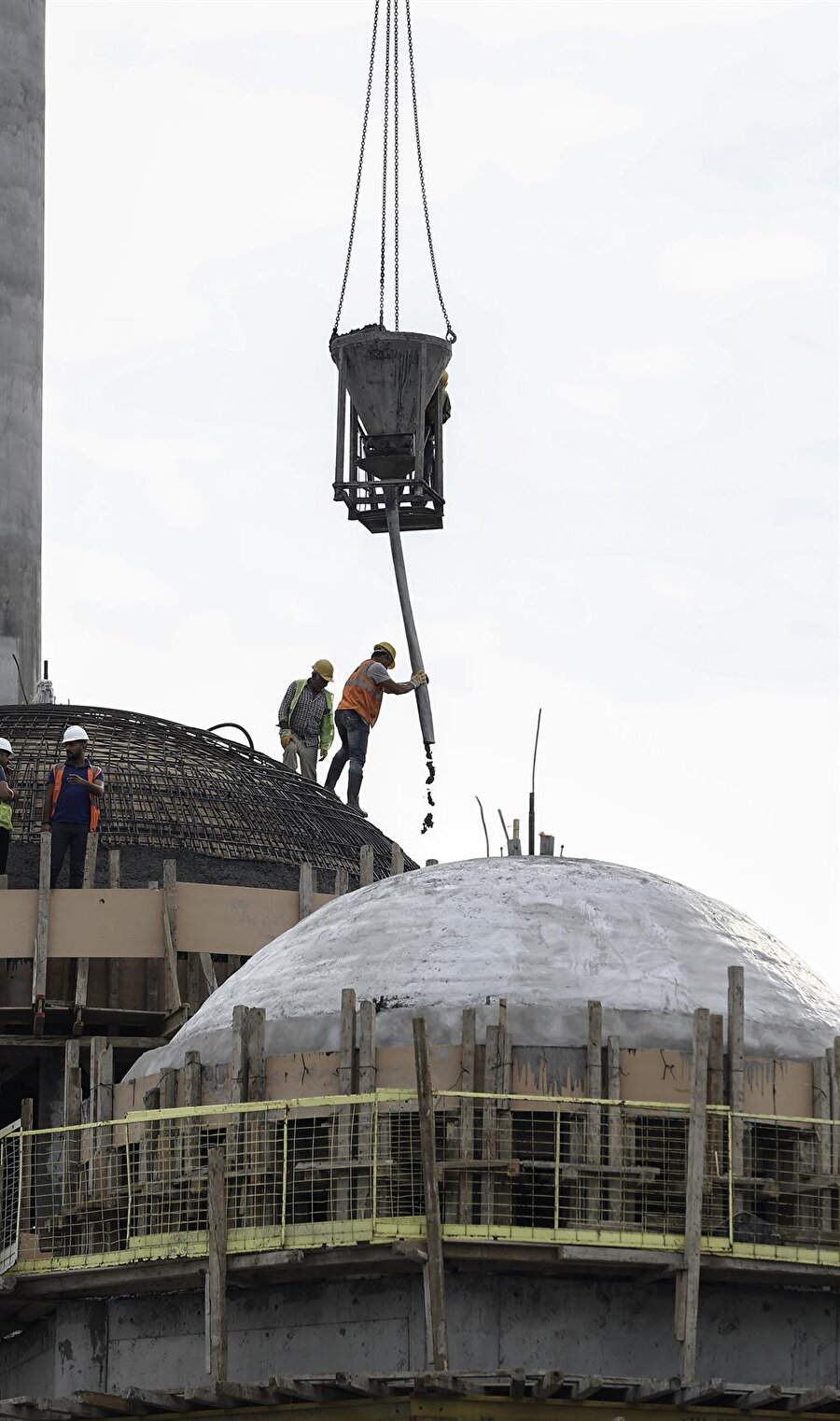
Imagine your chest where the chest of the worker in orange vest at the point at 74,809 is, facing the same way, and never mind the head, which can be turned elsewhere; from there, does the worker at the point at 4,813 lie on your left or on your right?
on your right

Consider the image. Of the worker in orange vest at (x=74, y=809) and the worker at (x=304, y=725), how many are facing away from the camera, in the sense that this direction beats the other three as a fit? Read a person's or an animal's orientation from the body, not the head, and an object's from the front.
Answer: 0

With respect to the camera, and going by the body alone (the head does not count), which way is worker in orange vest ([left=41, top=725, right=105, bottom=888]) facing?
toward the camera

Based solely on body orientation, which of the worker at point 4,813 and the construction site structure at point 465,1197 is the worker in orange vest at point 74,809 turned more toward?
the construction site structure

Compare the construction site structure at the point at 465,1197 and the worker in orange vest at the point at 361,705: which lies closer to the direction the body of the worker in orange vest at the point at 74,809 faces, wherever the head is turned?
the construction site structure

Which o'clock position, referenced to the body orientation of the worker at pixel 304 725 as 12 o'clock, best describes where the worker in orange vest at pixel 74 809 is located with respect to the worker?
The worker in orange vest is roughly at 2 o'clock from the worker.

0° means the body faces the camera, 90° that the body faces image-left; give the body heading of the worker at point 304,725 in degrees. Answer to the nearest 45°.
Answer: approximately 315°
